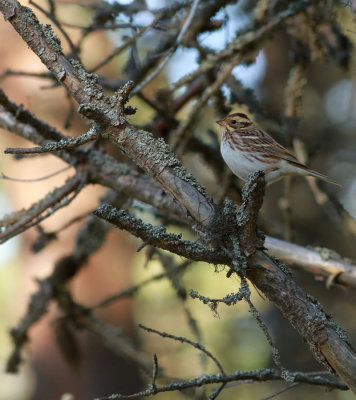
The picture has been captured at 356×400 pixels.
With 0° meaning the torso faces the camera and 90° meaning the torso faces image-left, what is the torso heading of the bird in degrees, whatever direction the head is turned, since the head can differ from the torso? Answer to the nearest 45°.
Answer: approximately 90°
